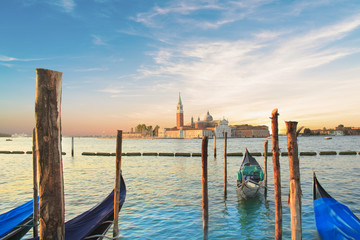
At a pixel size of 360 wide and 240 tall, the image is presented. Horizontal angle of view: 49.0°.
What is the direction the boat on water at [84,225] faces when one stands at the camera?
facing away from the viewer and to the right of the viewer

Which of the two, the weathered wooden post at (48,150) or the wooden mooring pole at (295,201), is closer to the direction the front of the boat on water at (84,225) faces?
the wooden mooring pole

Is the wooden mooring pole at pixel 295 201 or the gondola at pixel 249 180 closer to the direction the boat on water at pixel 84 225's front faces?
the gondola

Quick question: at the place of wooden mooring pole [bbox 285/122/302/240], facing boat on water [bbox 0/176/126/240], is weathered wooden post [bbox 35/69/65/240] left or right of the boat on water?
left

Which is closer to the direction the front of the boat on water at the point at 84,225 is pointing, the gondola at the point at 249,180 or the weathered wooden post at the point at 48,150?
the gondola

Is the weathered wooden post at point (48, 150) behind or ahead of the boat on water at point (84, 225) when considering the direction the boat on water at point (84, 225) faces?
behind

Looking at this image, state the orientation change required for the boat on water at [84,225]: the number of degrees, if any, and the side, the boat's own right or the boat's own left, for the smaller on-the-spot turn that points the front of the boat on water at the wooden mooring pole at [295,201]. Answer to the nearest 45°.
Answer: approximately 90° to the boat's own right
